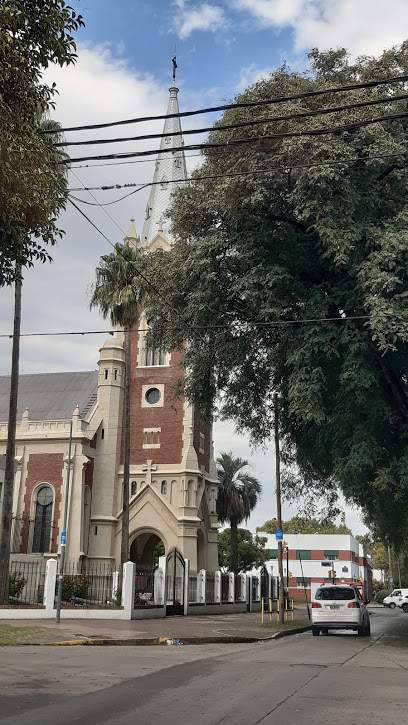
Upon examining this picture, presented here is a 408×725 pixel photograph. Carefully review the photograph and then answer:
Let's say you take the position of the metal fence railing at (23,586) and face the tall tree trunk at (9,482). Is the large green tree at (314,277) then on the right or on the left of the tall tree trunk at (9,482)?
left

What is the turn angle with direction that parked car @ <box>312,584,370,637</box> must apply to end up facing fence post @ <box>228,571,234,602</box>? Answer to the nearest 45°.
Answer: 0° — it already faces it

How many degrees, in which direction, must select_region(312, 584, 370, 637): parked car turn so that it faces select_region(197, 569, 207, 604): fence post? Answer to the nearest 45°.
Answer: approximately 45° to its left

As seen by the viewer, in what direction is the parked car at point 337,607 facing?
away from the camera

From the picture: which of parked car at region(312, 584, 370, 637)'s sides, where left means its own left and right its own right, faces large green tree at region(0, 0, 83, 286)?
back

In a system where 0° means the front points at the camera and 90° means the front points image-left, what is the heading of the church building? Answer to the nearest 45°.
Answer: approximately 315°

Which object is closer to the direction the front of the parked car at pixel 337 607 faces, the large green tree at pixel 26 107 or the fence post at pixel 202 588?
the fence post

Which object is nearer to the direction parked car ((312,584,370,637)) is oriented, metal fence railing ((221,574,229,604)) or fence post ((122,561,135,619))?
the metal fence railing

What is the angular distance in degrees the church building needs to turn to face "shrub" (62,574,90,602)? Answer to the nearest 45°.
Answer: approximately 45° to its right

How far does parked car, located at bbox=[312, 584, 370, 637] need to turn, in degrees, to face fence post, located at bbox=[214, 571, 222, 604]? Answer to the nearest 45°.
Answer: approximately 45° to its left

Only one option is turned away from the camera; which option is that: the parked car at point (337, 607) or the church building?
the parked car

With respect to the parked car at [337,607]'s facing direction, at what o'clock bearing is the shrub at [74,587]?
The shrub is roughly at 10 o'clock from the parked car.

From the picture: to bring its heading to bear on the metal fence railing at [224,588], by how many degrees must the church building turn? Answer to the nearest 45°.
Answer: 0° — it already faces it
